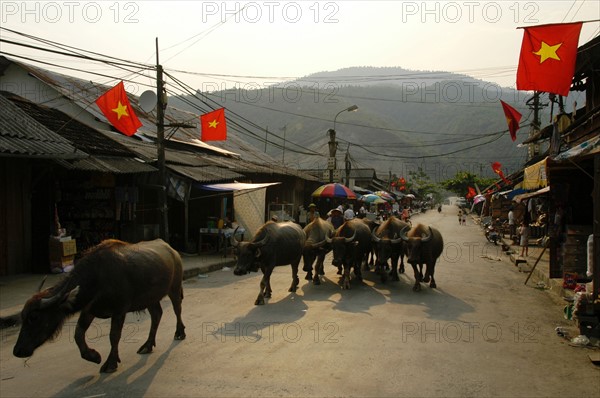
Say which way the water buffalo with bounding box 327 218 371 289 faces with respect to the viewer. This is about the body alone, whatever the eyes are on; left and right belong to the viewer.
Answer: facing the viewer and to the left of the viewer

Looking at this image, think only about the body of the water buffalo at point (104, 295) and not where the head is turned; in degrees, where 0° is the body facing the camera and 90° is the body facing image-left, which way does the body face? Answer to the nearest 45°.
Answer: approximately 45°

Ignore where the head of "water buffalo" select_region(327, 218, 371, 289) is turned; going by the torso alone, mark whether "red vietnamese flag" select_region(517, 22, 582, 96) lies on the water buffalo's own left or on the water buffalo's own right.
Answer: on the water buffalo's own left

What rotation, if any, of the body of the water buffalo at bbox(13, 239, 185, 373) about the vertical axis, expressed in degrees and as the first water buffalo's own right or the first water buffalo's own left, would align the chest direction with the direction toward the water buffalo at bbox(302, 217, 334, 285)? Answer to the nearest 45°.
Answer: approximately 180°

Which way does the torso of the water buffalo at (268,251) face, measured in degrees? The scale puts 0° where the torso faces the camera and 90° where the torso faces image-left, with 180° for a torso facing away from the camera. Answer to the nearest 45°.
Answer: approximately 45°

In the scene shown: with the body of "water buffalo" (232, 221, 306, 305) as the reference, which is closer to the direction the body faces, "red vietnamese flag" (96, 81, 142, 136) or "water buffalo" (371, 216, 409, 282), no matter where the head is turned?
the red vietnamese flag

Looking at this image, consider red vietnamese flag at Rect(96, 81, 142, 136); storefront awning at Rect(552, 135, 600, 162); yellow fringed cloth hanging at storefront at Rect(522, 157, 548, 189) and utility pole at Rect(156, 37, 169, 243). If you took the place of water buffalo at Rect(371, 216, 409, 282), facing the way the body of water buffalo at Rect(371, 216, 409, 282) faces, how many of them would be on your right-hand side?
2

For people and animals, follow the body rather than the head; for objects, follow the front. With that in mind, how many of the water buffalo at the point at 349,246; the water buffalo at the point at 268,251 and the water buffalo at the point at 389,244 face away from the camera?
0

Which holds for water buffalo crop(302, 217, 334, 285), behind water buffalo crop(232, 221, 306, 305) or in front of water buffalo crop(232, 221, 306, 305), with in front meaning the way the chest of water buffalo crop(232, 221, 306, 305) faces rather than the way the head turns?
behind

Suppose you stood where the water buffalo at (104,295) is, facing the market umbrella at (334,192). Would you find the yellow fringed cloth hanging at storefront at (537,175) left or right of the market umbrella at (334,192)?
right

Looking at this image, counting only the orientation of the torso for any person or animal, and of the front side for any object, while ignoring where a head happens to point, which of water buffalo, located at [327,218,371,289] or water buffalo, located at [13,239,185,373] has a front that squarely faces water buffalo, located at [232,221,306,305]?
water buffalo, located at [327,218,371,289]

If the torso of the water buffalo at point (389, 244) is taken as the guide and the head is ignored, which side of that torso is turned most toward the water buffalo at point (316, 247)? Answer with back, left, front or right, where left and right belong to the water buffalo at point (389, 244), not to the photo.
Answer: right

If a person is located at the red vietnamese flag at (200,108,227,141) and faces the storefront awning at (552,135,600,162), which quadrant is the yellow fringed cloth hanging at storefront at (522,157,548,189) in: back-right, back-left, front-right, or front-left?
front-left

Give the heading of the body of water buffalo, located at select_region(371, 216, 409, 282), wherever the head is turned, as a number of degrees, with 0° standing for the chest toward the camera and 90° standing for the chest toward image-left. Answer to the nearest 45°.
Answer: approximately 0°

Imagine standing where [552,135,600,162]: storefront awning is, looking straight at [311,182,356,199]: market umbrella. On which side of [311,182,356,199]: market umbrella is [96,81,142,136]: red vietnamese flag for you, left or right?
left
